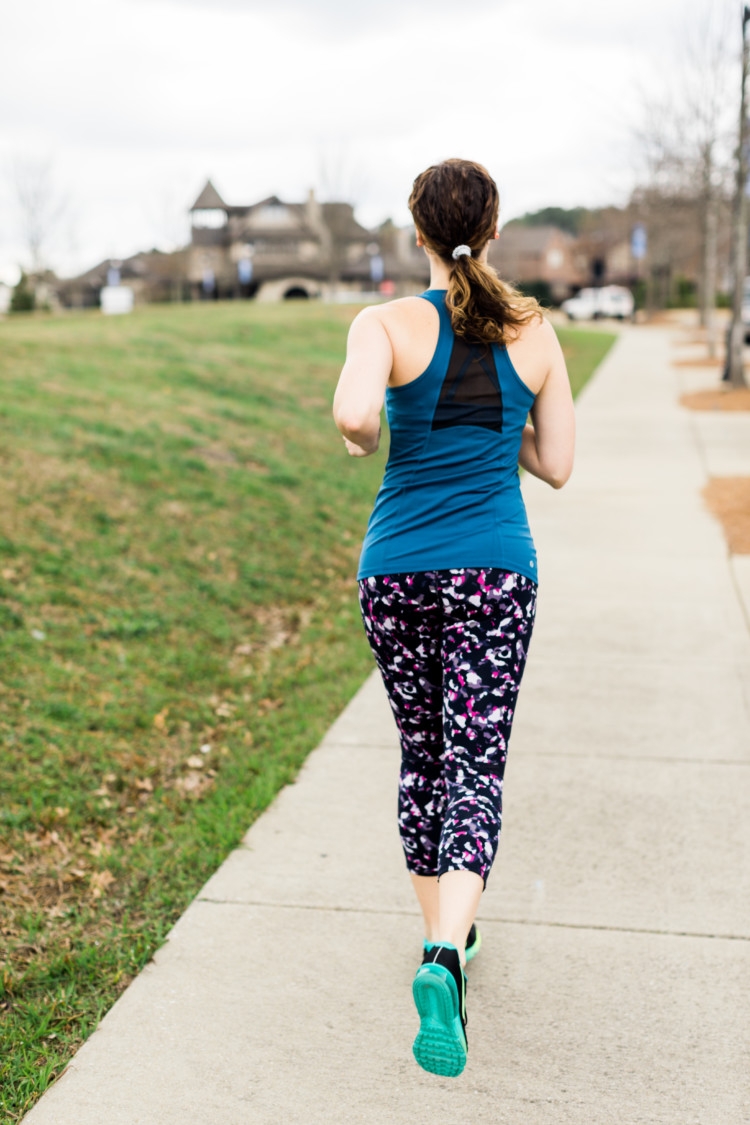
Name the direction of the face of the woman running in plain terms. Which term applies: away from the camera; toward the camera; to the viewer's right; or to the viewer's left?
away from the camera

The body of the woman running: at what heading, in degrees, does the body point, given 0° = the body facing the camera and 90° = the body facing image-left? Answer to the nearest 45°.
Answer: approximately 180°
